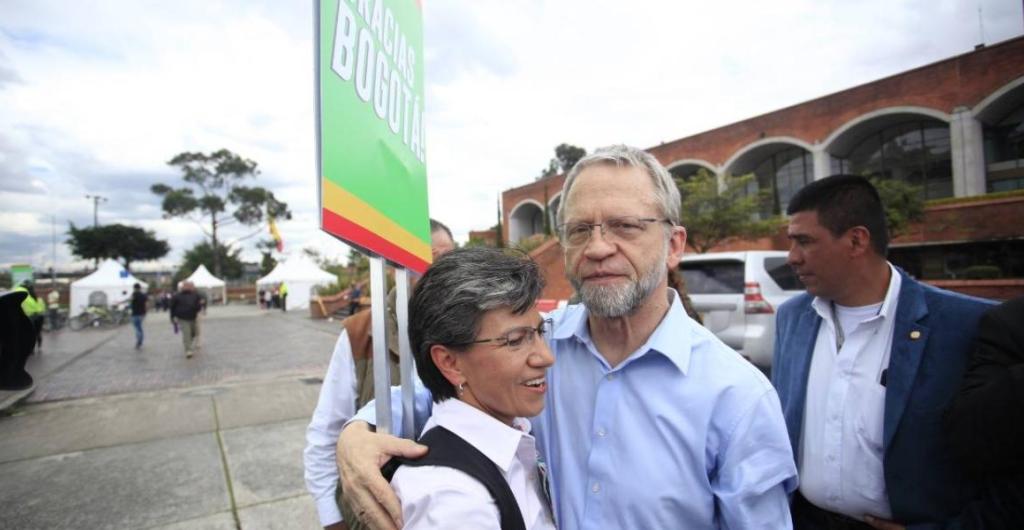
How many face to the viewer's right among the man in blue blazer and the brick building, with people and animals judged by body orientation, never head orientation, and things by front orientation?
0

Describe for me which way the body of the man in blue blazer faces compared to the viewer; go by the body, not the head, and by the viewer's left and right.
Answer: facing the viewer and to the left of the viewer

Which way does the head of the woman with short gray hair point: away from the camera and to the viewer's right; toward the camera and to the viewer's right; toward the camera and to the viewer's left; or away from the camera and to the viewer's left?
toward the camera and to the viewer's right

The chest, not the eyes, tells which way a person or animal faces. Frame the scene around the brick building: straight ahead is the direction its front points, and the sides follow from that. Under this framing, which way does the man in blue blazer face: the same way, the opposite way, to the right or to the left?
the same way

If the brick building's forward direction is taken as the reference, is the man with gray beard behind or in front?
in front

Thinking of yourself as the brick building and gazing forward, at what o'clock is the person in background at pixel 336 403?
The person in background is roughly at 11 o'clock from the brick building.

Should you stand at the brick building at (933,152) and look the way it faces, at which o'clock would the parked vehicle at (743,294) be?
The parked vehicle is roughly at 11 o'clock from the brick building.

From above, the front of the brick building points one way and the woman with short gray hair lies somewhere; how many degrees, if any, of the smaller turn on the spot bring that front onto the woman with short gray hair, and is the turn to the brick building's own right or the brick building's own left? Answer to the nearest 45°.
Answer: approximately 45° to the brick building's own left

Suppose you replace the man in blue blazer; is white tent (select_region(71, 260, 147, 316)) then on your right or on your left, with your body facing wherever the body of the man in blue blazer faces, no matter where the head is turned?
on your right

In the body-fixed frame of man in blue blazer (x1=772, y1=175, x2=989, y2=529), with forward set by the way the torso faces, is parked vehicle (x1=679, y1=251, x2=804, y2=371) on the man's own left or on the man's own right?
on the man's own right

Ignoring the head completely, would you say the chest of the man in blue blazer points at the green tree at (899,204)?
no

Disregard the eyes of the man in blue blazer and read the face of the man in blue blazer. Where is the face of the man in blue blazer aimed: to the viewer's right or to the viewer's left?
to the viewer's left

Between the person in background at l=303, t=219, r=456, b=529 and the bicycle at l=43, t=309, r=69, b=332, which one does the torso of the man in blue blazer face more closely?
the person in background

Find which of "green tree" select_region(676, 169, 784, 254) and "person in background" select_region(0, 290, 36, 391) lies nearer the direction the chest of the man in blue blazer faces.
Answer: the person in background
